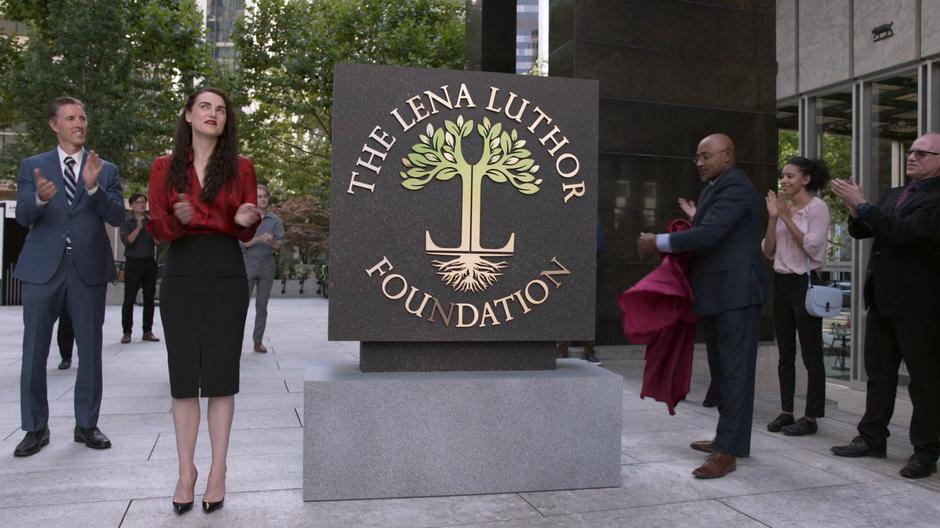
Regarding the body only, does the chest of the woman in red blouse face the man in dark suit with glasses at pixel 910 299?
no

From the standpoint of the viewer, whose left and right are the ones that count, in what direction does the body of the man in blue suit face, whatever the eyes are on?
facing the viewer

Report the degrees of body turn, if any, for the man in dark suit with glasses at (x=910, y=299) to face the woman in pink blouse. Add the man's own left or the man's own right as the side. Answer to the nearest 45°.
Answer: approximately 90° to the man's own right

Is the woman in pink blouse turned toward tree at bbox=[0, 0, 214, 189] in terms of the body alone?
no

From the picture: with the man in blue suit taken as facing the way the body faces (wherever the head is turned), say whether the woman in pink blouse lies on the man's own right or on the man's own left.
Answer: on the man's own left

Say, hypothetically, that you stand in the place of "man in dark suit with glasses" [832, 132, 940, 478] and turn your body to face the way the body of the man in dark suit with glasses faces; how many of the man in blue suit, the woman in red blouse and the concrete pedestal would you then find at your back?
0

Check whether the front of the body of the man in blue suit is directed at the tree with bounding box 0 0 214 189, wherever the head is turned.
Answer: no

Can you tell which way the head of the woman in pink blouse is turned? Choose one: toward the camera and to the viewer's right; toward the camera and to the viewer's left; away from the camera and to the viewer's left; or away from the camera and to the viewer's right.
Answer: toward the camera and to the viewer's left

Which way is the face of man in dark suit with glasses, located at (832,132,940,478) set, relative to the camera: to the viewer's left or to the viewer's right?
to the viewer's left

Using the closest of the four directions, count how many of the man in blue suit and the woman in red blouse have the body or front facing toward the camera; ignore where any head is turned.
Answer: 2

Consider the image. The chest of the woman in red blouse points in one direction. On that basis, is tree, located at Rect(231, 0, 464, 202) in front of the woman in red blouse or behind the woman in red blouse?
behind

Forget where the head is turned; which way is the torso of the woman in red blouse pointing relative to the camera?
toward the camera

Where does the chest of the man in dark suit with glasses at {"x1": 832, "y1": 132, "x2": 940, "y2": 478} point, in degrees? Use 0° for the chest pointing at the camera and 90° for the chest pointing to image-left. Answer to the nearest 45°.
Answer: approximately 45°

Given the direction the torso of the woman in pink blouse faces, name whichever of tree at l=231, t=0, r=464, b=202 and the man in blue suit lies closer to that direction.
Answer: the man in blue suit

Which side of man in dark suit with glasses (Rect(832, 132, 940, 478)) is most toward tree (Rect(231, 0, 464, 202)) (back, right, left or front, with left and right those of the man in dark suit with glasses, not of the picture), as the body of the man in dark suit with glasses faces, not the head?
right

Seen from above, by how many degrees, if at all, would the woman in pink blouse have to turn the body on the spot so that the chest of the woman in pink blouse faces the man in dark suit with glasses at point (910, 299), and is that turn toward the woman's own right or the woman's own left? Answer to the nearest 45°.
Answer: approximately 90° to the woman's own left

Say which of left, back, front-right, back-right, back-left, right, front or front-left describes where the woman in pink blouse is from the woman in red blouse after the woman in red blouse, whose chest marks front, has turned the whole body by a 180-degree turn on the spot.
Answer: right
